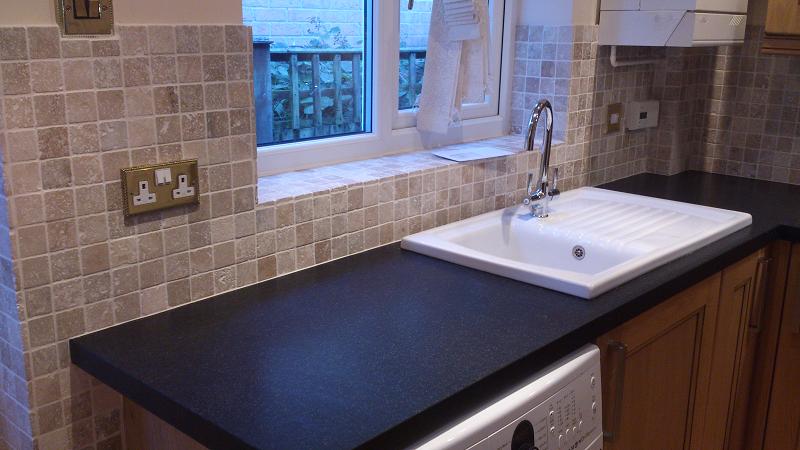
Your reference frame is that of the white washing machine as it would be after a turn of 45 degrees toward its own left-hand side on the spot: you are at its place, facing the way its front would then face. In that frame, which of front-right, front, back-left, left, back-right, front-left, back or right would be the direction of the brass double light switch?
back

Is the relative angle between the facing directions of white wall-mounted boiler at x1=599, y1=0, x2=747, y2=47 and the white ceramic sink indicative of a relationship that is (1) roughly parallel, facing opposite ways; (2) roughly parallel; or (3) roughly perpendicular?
roughly parallel

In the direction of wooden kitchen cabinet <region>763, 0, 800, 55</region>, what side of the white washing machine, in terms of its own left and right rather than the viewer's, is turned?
left

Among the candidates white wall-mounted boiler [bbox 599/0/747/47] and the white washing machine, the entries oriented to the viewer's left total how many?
0

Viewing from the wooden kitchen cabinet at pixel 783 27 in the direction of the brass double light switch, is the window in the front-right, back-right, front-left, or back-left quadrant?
front-right

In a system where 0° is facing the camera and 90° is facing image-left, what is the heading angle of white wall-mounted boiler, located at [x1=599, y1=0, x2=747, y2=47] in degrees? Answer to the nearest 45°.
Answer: approximately 315°

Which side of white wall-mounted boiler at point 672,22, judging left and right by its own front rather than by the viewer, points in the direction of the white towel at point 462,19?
right

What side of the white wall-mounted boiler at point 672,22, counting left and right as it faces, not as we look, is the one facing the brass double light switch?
right

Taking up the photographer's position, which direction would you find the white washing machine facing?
facing the viewer and to the right of the viewer

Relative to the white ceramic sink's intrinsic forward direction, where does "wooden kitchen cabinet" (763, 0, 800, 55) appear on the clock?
The wooden kitchen cabinet is roughly at 9 o'clock from the white ceramic sink.

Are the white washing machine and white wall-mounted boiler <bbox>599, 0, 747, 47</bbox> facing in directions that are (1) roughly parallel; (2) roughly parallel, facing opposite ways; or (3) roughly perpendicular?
roughly parallel

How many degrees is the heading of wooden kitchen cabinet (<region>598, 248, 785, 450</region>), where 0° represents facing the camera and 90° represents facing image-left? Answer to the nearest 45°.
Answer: approximately 315°
